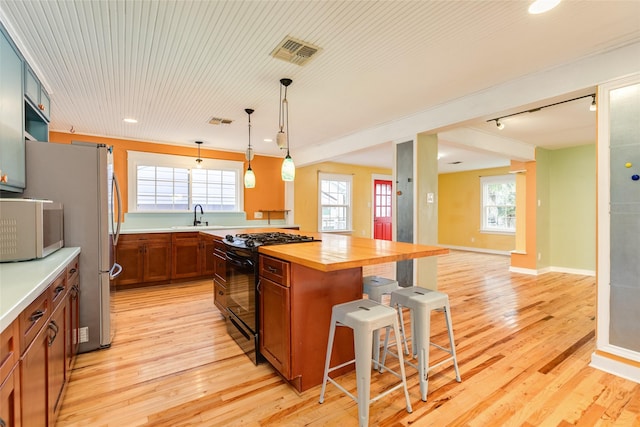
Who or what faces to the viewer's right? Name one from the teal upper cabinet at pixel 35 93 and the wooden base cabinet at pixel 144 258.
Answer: the teal upper cabinet

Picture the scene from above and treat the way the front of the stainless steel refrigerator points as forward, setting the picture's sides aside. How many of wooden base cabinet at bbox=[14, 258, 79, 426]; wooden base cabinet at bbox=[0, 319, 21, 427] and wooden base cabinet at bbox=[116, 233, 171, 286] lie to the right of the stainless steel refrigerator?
2

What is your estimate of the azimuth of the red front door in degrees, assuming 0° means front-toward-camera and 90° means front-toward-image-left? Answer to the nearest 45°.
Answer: approximately 315°

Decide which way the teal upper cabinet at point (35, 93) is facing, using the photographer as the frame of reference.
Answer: facing to the right of the viewer

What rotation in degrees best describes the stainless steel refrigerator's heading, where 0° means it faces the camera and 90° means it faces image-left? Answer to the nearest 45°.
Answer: approximately 270°

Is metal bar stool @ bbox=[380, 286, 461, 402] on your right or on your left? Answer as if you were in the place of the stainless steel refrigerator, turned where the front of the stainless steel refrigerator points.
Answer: on your right

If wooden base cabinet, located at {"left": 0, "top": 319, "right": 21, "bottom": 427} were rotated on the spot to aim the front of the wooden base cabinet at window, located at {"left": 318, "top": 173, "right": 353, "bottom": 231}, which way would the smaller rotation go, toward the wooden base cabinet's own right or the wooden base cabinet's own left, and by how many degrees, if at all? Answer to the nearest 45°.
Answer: approximately 45° to the wooden base cabinet's own left
